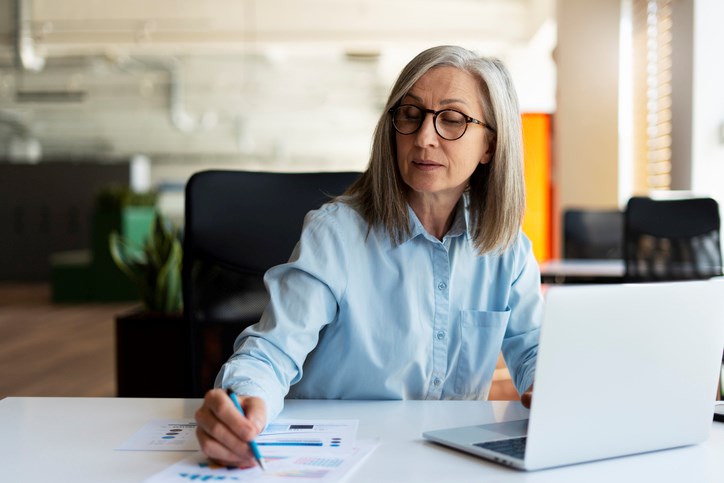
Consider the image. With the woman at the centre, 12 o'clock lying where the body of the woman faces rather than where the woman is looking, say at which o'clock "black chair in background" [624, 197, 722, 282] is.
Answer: The black chair in background is roughly at 7 o'clock from the woman.

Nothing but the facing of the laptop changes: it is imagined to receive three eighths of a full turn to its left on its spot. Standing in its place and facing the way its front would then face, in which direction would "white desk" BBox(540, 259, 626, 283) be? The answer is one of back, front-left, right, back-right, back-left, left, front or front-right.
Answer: back

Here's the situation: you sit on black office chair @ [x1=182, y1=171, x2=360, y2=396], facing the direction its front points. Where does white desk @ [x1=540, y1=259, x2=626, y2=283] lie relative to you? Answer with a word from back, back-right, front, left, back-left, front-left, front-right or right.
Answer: back-left

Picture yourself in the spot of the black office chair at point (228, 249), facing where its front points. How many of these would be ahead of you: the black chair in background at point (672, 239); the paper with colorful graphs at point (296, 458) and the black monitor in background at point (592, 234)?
1

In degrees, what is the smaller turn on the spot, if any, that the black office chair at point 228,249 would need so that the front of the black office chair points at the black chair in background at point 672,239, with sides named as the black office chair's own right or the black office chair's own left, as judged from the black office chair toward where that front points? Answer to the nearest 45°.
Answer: approximately 135° to the black office chair's own left

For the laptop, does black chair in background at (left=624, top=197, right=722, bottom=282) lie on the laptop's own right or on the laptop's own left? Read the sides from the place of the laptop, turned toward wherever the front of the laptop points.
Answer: on the laptop's own right

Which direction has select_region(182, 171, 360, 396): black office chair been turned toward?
toward the camera

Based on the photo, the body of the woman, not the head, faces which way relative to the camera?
toward the camera

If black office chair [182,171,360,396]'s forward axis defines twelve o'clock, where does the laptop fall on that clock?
The laptop is roughly at 11 o'clock from the black office chair.

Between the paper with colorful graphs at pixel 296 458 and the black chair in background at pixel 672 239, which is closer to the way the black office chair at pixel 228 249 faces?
the paper with colorful graphs

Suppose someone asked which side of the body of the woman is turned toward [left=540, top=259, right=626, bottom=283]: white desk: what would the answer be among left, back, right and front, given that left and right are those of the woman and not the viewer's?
back

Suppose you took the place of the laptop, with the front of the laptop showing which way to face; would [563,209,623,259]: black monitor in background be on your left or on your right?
on your right

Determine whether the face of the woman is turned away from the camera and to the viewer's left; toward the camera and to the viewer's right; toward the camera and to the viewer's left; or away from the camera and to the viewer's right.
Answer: toward the camera and to the viewer's left
